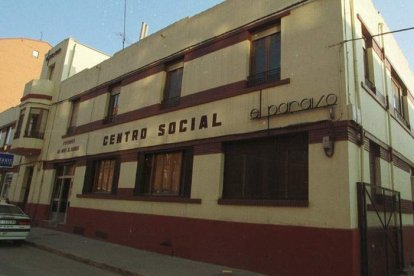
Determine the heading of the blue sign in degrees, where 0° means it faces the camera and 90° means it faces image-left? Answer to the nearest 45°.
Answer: approximately 0°

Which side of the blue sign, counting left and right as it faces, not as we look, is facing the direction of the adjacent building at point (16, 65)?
back

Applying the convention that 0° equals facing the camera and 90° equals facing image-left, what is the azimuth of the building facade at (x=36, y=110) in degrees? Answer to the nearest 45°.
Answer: approximately 45°

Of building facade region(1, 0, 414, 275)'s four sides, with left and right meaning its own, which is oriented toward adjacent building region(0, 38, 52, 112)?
right

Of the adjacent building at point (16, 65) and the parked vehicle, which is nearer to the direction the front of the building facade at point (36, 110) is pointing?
the parked vehicle
